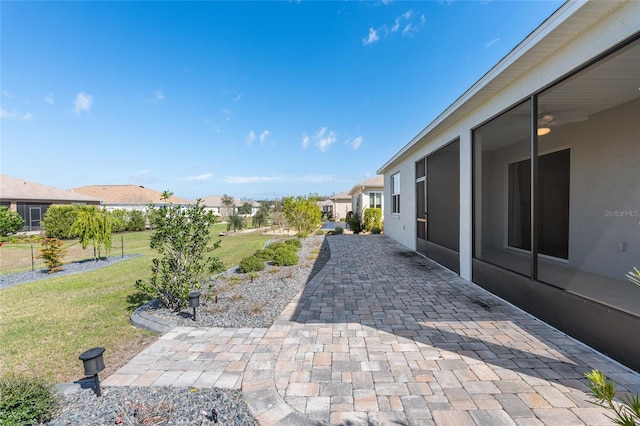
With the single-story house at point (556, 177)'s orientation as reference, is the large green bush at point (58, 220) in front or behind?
behind

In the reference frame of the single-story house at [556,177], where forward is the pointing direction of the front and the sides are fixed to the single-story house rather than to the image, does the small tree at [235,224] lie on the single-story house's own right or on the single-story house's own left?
on the single-story house's own left

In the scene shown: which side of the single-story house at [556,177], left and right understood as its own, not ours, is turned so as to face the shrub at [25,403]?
back

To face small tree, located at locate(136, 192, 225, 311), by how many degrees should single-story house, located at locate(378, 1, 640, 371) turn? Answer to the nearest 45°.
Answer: approximately 180°

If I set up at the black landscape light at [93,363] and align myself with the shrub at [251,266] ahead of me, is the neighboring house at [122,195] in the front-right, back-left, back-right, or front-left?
front-left

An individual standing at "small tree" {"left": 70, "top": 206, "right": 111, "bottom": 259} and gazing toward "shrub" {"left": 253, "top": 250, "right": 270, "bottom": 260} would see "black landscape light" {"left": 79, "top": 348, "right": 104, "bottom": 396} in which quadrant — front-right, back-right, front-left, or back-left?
front-right

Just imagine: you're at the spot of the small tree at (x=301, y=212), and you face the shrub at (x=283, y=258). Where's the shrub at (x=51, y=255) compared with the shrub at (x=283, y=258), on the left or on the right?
right
